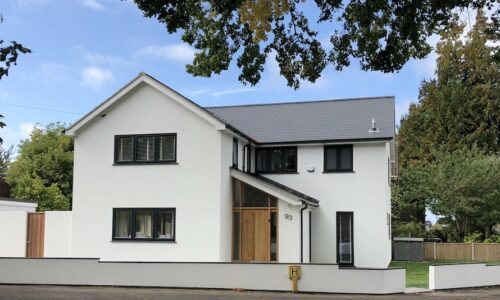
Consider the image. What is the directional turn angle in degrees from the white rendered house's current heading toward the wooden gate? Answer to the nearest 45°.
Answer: approximately 90° to its right

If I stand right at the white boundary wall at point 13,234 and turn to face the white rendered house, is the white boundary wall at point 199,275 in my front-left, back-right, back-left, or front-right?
front-right

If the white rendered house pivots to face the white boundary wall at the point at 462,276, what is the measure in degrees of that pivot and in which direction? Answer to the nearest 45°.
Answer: approximately 45° to its left

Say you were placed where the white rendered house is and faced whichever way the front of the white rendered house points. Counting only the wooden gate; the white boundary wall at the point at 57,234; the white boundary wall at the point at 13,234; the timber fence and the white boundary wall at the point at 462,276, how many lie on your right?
3

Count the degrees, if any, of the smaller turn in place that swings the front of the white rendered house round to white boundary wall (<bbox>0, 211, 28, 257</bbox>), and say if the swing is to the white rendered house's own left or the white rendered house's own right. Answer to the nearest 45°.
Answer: approximately 90° to the white rendered house's own right

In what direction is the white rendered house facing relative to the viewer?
toward the camera

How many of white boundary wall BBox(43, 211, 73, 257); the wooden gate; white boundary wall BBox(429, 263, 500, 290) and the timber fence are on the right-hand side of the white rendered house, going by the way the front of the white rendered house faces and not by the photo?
2

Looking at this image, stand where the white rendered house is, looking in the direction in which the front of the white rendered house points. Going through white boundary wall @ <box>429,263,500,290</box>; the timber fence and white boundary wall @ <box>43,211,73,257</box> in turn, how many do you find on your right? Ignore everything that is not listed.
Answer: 1

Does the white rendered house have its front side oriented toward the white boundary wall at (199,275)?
yes

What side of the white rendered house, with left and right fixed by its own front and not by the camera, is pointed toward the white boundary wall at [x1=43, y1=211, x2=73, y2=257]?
right

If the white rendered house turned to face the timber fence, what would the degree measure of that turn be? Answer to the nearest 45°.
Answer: approximately 135° to its left
